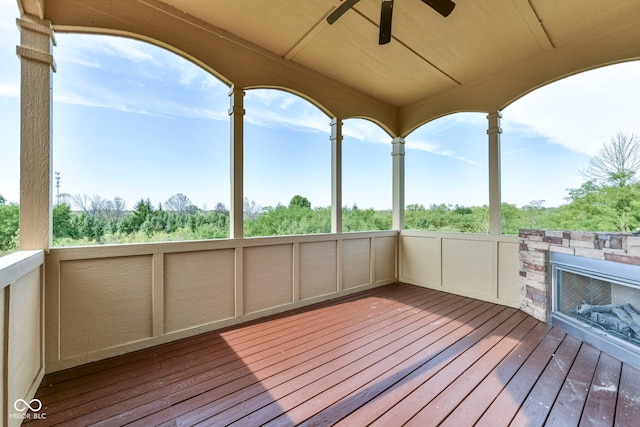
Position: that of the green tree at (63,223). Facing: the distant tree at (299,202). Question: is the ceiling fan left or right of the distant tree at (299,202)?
right

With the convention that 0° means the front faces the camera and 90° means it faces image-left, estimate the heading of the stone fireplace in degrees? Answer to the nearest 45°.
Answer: approximately 45°

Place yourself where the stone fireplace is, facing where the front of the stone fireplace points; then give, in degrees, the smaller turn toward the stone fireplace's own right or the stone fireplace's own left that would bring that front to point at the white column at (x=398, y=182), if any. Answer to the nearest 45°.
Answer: approximately 45° to the stone fireplace's own right

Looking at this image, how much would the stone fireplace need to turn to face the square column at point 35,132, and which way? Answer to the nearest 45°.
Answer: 0° — it already faces it

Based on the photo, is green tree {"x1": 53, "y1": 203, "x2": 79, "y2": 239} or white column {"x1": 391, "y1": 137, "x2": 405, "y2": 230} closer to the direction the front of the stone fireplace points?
the green tree

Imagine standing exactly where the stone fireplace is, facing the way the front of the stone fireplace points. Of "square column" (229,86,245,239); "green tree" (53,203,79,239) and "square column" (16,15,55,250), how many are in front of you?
3

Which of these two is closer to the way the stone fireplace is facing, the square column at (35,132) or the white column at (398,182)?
the square column
